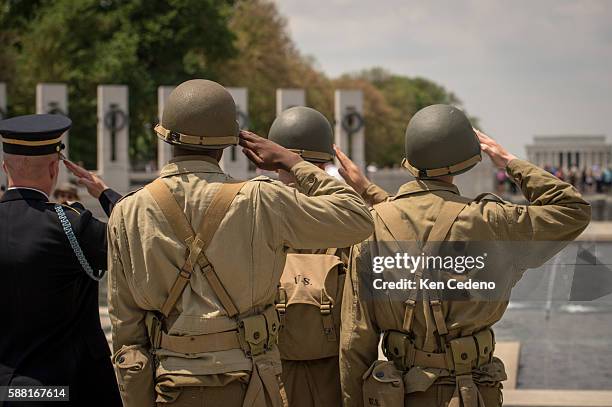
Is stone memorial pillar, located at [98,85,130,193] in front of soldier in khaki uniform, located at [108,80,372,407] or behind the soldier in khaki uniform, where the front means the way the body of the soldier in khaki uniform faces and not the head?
in front

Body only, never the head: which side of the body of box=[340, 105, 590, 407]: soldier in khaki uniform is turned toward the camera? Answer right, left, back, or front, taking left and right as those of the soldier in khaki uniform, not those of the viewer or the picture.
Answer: back

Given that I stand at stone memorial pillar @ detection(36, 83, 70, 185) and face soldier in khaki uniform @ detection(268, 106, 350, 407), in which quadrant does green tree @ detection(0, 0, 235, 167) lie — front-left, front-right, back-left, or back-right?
back-left

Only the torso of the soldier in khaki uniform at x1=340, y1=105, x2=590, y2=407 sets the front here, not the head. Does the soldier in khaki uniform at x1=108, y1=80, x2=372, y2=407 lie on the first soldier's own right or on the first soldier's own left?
on the first soldier's own left

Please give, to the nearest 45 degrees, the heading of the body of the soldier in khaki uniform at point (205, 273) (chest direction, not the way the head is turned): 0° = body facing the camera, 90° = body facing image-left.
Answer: approximately 180°

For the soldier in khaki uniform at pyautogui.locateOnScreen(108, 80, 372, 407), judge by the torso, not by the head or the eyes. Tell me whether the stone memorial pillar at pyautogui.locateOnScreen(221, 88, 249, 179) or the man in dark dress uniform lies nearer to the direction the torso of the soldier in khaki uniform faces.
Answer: the stone memorial pillar

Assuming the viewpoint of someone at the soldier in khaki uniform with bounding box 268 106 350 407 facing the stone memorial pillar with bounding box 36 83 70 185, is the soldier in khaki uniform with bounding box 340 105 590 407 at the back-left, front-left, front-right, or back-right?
back-right

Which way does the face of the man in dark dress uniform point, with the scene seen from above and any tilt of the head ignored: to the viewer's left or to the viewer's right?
to the viewer's right

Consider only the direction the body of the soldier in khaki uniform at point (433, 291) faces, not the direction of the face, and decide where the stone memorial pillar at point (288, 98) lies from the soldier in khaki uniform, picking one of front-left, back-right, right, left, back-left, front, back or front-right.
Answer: front

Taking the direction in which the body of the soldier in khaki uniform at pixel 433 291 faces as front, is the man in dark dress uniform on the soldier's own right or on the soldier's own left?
on the soldier's own left

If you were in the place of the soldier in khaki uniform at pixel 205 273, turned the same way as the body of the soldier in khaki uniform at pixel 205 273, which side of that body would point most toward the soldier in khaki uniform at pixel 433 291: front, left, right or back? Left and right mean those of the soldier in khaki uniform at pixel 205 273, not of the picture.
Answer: right

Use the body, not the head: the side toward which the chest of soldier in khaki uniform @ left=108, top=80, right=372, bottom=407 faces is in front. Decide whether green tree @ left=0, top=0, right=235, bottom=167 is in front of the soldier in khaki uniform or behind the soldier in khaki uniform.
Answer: in front

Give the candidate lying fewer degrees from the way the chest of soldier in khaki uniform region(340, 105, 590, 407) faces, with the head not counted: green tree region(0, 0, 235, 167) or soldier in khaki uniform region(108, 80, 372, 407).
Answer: the green tree

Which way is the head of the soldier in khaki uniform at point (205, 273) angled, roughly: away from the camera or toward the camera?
away from the camera

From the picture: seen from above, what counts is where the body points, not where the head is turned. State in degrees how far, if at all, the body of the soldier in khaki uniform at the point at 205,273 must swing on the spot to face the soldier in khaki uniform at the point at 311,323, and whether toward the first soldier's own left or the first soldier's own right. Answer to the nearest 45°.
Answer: approximately 45° to the first soldier's own right

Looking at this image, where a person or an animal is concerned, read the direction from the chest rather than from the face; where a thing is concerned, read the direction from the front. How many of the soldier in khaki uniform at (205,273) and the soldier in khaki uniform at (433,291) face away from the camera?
2

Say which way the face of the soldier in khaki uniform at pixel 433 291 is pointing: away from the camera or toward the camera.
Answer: away from the camera

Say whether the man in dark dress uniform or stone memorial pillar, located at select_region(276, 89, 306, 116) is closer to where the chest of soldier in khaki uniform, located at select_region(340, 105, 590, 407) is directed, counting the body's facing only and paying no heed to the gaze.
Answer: the stone memorial pillar

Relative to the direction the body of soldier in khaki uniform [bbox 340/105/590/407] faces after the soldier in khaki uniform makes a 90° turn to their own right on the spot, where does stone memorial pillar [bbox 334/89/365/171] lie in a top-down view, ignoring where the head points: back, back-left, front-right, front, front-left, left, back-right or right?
left
